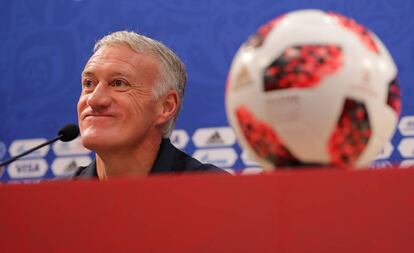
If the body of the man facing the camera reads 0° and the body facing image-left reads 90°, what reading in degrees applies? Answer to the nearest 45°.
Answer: approximately 45°

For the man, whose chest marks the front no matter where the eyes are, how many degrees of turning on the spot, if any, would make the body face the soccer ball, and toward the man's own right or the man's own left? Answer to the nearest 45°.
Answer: approximately 45° to the man's own left
